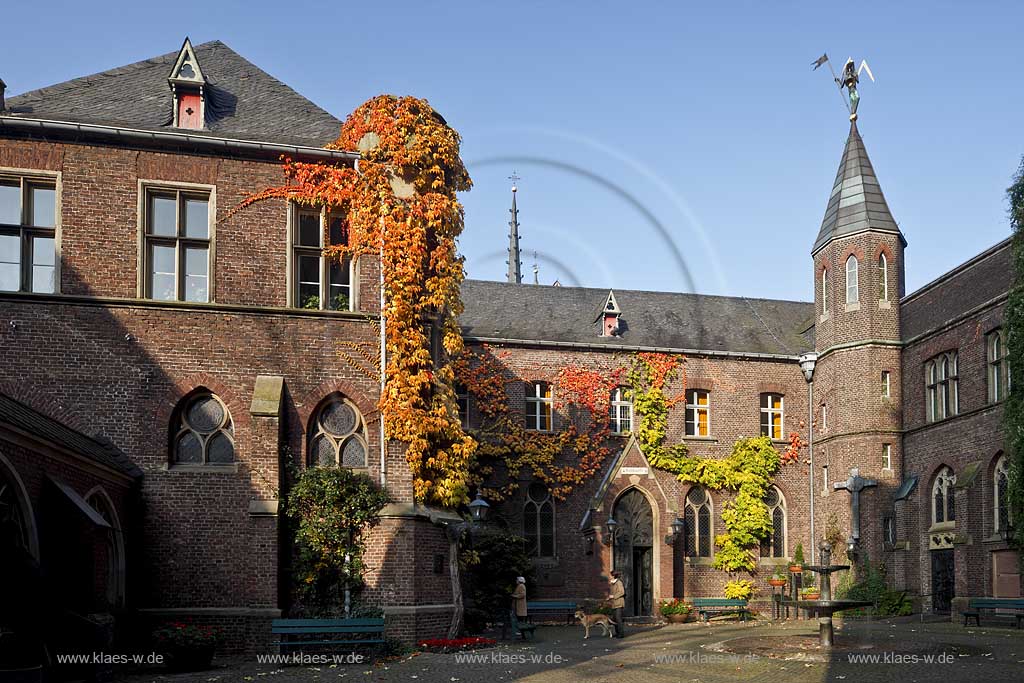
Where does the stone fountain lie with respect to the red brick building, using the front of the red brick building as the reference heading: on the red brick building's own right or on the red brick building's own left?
on the red brick building's own left

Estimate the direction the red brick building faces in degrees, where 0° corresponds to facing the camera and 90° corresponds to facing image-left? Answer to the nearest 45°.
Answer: approximately 0°

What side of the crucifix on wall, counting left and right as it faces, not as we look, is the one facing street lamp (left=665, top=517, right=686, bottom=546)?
right

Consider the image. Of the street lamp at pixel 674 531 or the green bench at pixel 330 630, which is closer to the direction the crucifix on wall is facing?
the green bench

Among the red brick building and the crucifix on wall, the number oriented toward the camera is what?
2
